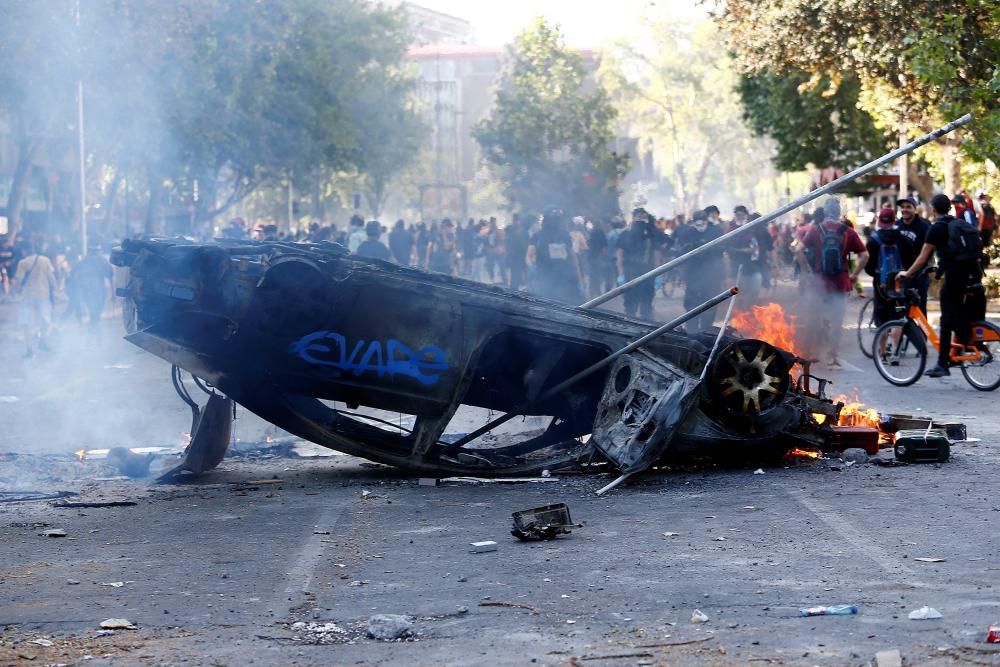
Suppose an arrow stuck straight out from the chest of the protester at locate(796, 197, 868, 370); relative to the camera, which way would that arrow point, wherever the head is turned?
away from the camera

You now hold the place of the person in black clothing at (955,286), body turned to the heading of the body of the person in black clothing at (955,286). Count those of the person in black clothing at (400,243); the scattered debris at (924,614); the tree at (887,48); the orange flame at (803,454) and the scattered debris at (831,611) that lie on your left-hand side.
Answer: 3

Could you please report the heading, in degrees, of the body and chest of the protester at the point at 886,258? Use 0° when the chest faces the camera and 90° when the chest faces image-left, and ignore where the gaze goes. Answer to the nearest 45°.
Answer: approximately 180°

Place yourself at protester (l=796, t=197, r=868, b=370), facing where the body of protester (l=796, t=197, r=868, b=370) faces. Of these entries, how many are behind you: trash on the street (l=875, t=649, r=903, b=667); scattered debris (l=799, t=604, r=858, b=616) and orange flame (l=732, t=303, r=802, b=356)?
3

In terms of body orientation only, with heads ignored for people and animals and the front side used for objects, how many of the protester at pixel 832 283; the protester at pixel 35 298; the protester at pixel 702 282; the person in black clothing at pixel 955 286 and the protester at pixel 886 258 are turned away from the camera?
3

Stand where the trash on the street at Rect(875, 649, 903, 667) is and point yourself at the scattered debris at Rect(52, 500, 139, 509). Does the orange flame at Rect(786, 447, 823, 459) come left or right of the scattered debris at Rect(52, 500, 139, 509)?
right
